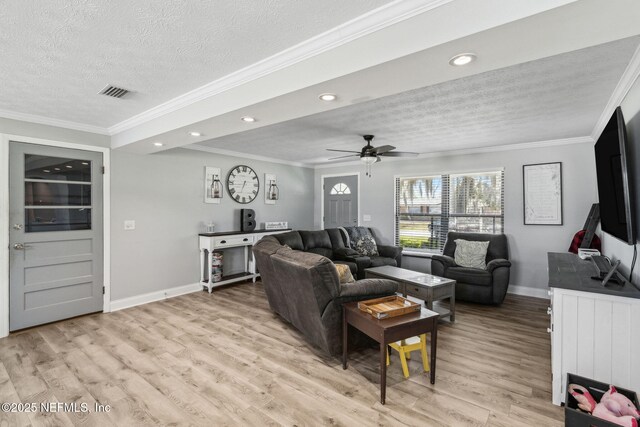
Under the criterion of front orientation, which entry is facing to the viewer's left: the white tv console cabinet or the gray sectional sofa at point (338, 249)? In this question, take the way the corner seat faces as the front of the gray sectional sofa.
the white tv console cabinet

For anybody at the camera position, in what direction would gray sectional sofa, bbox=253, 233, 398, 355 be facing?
facing away from the viewer and to the right of the viewer

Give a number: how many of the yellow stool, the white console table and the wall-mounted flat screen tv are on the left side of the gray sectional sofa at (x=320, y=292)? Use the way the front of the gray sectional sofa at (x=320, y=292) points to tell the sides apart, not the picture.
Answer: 1

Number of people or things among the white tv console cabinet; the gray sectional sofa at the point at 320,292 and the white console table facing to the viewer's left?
1

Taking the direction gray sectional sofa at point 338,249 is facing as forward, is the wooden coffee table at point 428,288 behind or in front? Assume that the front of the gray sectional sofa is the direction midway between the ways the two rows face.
in front

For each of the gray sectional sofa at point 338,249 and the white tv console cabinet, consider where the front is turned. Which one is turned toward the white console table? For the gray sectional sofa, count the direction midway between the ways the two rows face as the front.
the white tv console cabinet

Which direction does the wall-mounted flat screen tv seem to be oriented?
to the viewer's left

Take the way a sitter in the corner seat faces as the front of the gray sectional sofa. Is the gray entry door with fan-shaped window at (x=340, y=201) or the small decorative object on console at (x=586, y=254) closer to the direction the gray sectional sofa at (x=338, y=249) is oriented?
the small decorative object on console

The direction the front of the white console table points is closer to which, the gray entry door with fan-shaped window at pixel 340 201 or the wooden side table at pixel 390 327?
the wooden side table

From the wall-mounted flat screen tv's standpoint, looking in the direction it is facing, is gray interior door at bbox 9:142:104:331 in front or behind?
in front

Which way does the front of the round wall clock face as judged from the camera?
facing the viewer and to the right of the viewer

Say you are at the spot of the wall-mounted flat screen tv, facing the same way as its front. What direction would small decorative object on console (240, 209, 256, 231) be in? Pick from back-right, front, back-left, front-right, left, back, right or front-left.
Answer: front

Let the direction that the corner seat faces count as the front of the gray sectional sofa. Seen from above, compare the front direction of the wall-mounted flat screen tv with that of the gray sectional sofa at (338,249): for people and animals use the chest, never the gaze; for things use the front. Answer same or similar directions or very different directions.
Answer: very different directions

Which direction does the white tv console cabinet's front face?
to the viewer's left
